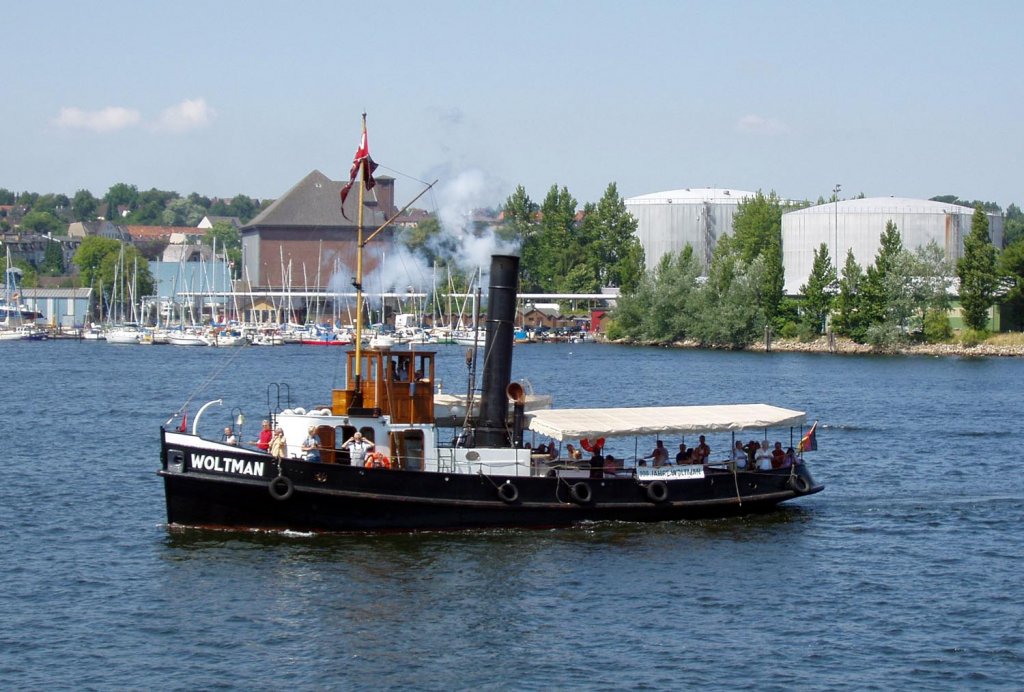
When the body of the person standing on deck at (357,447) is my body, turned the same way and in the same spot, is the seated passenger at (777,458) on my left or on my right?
on my left

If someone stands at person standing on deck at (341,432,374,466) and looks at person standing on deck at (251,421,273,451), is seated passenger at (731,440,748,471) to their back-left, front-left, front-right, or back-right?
back-right

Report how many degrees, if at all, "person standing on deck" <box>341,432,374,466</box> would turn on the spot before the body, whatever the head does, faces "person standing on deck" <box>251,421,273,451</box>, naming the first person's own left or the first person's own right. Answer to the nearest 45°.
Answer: approximately 135° to the first person's own right

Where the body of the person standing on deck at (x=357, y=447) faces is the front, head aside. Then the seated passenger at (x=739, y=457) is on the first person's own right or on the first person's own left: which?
on the first person's own left

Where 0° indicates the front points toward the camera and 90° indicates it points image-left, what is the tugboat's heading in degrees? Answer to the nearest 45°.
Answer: approximately 90°

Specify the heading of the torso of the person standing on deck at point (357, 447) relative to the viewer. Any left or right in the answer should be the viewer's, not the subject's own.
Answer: facing the viewer
